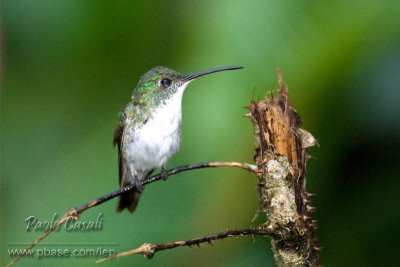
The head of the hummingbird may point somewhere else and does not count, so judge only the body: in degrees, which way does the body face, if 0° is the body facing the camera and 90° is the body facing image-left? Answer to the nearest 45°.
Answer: approximately 315°

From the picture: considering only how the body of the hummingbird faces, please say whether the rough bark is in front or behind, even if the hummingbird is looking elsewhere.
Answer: in front

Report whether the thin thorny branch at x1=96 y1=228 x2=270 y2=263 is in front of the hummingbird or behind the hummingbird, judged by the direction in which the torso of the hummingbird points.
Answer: in front
